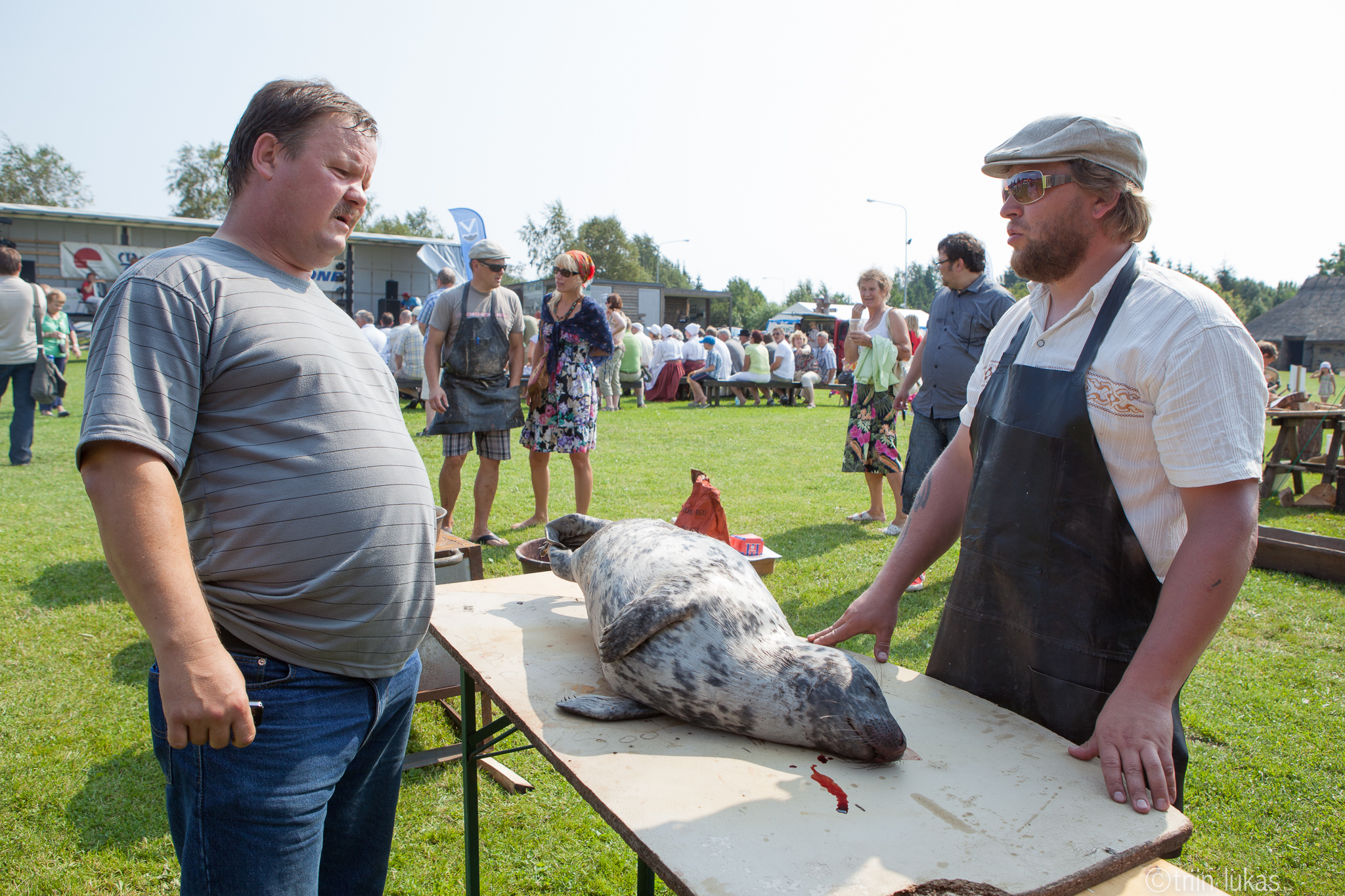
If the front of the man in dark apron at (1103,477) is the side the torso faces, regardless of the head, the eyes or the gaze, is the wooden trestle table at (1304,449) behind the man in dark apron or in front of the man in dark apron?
behind

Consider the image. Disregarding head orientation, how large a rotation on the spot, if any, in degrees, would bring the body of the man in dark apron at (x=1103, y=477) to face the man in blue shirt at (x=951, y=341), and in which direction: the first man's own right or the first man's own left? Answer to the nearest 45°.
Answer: approximately 135° to the first man's own right

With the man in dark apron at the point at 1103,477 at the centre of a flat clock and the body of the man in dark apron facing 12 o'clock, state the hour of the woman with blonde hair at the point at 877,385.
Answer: The woman with blonde hair is roughly at 4 o'clock from the man in dark apron.

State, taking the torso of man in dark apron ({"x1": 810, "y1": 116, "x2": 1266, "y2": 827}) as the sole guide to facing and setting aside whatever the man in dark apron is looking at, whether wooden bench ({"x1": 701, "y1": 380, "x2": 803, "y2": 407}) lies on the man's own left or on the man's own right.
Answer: on the man's own right

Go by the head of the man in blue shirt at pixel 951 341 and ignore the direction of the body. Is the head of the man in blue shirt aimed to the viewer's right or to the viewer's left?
to the viewer's left

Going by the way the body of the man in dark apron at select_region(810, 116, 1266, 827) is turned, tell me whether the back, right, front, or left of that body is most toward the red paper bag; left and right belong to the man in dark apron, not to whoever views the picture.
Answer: right

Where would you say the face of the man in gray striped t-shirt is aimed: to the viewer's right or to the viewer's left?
to the viewer's right

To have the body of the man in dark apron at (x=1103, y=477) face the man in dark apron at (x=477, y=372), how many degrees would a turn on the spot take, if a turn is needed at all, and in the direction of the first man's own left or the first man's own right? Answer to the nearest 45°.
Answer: approximately 90° to the first man's own right

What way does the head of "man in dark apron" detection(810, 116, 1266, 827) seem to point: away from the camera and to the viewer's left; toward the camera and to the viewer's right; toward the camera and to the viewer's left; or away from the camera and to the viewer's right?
toward the camera and to the viewer's left

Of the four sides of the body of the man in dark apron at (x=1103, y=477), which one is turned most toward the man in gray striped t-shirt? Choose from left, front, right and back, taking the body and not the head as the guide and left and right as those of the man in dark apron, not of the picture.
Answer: front

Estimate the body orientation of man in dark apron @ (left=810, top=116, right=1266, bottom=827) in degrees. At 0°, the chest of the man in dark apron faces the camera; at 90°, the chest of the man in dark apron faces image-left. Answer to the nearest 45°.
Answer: approximately 45°
